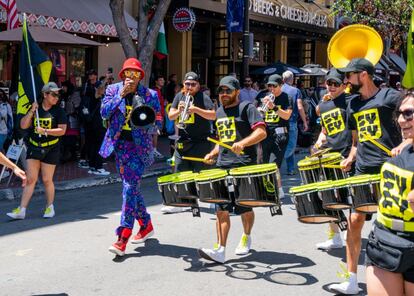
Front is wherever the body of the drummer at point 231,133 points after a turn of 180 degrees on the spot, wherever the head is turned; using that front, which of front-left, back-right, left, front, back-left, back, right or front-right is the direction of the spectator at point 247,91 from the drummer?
front-left

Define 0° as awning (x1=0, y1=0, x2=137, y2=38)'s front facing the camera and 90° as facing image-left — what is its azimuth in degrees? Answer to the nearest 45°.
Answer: approximately 315°

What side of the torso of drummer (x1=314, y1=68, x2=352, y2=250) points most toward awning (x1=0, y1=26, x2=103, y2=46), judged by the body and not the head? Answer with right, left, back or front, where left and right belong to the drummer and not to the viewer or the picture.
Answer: right

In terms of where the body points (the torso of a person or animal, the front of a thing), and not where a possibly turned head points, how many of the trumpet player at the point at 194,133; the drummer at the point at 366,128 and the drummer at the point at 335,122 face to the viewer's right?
0

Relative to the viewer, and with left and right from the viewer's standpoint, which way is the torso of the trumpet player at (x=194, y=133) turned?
facing the viewer and to the left of the viewer

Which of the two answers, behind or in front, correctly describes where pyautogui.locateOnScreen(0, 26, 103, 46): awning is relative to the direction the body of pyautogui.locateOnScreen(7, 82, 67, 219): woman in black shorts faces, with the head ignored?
behind

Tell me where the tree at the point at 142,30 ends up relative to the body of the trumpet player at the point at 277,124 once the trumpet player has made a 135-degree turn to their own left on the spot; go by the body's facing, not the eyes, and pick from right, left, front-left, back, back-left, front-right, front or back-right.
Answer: back-left

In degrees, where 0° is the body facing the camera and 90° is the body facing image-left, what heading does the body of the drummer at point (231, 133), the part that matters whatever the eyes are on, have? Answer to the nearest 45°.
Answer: approximately 45°

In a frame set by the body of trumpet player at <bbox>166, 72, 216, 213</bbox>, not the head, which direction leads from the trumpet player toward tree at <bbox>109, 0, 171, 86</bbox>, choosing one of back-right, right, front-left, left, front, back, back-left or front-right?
back-right

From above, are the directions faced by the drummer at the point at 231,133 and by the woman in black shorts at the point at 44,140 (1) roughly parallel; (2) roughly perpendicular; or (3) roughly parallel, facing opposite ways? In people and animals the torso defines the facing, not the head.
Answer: roughly parallel

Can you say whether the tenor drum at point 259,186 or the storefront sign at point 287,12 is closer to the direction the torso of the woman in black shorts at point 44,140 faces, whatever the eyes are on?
the tenor drum

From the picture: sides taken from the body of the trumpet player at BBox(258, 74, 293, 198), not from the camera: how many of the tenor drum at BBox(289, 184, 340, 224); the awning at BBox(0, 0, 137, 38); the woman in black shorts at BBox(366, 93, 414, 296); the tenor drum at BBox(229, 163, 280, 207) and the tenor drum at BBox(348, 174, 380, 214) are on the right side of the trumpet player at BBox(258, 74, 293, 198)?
1

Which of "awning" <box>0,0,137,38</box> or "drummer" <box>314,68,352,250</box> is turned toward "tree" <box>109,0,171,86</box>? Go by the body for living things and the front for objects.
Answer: the awning

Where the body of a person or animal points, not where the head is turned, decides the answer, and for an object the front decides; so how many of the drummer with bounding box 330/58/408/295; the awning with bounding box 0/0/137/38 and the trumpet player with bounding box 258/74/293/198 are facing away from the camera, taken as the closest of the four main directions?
0

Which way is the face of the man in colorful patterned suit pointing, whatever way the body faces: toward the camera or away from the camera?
toward the camera

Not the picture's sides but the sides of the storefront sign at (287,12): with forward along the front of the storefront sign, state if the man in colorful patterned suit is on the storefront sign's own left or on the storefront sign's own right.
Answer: on the storefront sign's own right

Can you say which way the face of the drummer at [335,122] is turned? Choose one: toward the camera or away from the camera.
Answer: toward the camera
